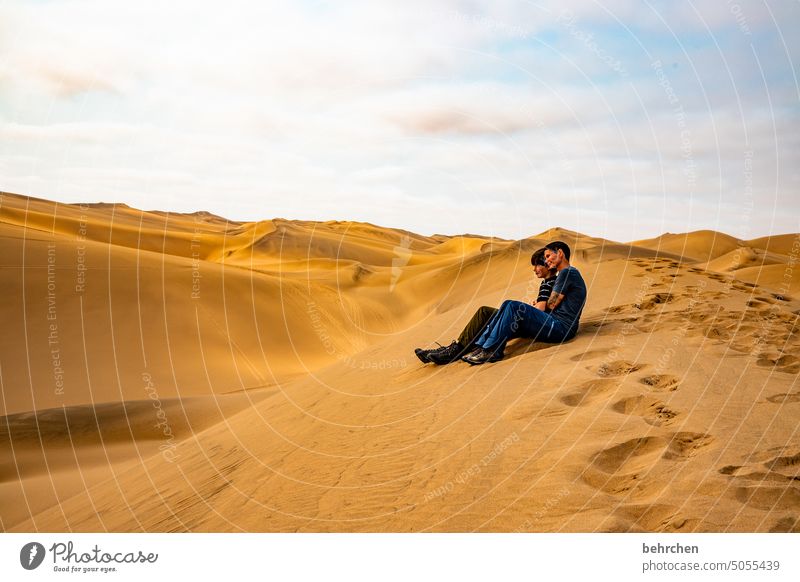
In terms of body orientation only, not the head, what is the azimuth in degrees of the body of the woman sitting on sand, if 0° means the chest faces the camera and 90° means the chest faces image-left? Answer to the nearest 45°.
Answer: approximately 90°

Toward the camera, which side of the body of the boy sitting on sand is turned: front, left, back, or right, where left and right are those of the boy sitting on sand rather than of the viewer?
left

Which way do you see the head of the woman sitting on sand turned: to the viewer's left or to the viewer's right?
to the viewer's left
